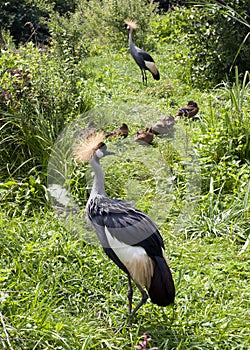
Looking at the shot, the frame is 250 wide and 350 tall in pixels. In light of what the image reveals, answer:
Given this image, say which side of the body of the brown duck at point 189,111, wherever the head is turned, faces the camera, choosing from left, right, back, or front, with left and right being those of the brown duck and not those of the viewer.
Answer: right

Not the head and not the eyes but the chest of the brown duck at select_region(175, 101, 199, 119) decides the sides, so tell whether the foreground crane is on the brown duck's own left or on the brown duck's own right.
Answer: on the brown duck's own right

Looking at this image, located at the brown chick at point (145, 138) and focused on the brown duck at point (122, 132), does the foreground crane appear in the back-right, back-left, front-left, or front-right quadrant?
back-left

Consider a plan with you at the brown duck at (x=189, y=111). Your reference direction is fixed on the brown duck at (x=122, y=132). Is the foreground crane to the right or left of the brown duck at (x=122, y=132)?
left

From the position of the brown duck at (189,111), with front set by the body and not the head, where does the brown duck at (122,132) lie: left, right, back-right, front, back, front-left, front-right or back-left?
back-right
